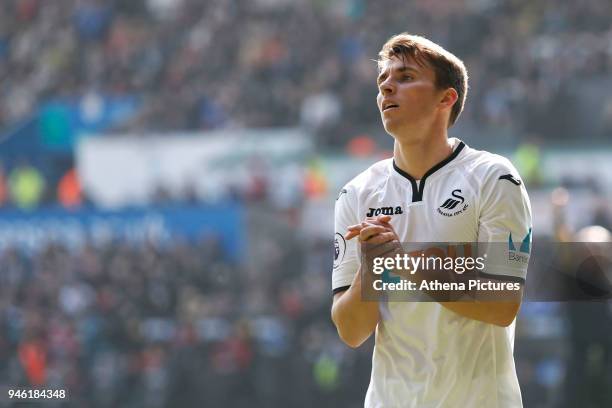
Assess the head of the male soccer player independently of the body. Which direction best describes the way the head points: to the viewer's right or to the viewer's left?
to the viewer's left

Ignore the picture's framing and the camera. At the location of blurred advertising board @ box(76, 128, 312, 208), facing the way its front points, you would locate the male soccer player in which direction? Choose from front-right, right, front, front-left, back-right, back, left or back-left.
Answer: front

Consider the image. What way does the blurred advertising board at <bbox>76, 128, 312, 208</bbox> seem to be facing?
toward the camera

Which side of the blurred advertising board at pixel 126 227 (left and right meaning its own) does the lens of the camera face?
front

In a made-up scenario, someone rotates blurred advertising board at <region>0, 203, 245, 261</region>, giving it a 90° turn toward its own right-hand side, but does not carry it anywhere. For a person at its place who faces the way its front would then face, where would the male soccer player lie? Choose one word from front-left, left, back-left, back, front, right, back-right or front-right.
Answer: left

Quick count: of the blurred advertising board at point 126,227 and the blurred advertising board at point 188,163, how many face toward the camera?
2

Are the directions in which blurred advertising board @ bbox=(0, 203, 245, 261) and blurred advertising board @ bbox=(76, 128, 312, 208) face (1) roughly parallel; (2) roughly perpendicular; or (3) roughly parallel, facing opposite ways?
roughly parallel
